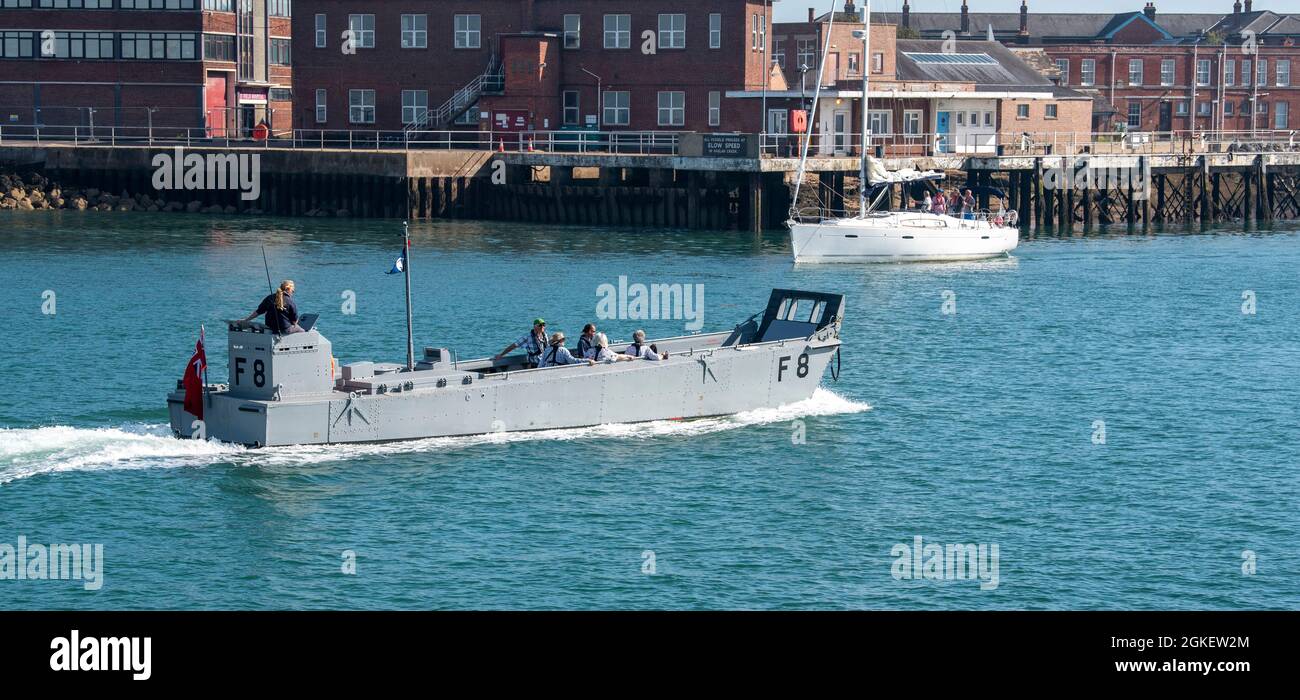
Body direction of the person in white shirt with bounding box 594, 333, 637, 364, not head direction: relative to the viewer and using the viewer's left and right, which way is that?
facing to the right of the viewer

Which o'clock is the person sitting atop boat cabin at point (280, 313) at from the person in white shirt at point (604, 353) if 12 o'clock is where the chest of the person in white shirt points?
The person sitting atop boat cabin is roughly at 5 o'clock from the person in white shirt.

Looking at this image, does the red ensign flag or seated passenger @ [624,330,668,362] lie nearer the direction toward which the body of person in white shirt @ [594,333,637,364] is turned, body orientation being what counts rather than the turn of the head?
the seated passenger

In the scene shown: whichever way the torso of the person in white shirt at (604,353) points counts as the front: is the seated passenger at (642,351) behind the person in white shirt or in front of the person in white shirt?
in front

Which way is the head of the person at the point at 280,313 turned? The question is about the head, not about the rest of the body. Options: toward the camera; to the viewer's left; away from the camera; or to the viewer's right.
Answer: to the viewer's right

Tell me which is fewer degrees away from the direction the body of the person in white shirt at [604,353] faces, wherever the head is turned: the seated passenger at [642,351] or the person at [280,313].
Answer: the seated passenger

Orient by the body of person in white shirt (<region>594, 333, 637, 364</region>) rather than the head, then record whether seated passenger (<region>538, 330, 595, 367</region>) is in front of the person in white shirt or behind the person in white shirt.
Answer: behind
